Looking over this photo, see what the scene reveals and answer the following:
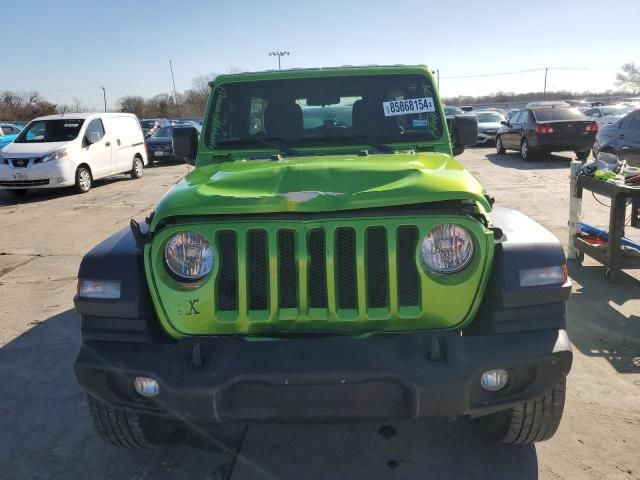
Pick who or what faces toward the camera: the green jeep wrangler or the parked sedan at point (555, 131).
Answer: the green jeep wrangler

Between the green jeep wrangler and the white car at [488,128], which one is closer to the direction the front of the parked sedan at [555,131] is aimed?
the white car

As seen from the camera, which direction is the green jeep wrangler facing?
toward the camera

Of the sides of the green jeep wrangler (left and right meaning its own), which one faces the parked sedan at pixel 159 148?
back

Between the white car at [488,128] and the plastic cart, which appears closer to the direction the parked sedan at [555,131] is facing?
the white car

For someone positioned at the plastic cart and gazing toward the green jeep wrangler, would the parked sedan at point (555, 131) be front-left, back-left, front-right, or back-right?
back-right

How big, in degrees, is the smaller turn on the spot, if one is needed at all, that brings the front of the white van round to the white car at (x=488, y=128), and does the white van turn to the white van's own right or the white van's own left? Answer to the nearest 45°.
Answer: approximately 135° to the white van's own left

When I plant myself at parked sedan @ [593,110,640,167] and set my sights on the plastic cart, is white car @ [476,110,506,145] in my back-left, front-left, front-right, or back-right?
back-right

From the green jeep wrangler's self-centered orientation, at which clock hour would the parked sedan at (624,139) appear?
The parked sedan is roughly at 7 o'clock from the green jeep wrangler.

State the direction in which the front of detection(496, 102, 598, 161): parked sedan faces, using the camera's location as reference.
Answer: facing away from the viewer and to the left of the viewer

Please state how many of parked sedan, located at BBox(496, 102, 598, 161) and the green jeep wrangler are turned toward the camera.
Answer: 1

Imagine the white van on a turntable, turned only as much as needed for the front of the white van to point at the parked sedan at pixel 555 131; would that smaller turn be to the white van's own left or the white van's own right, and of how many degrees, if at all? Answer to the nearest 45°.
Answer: approximately 135° to the white van's own left

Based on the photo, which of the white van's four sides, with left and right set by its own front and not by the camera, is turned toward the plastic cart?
left
